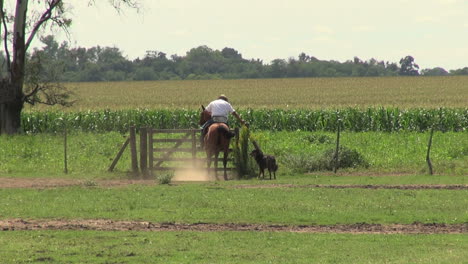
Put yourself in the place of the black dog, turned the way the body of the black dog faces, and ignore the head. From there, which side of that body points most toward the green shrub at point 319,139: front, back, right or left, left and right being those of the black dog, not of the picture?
right

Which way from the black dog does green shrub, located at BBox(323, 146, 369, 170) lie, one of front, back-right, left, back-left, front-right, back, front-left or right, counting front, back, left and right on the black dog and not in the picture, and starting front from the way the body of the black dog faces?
back-right
